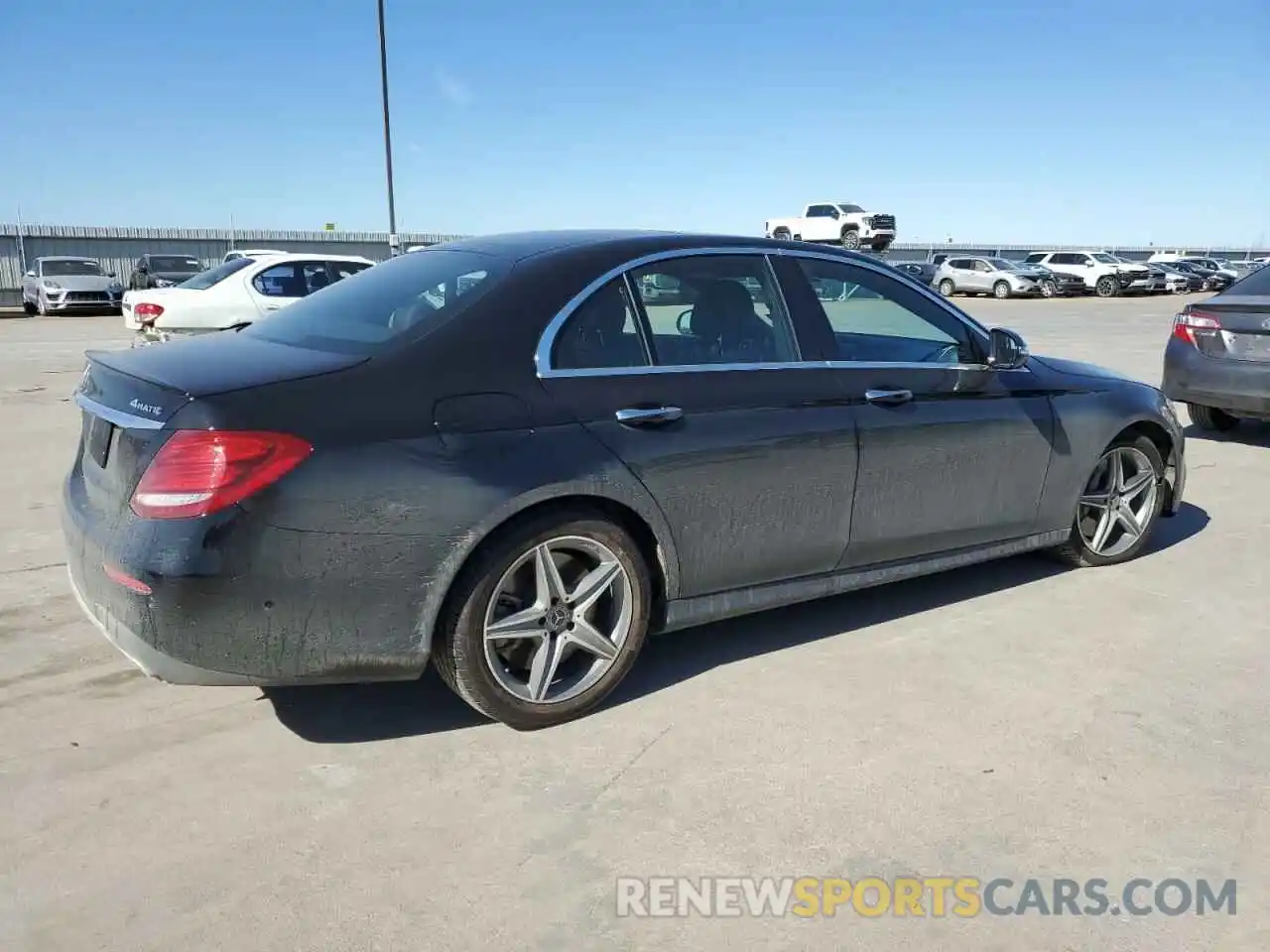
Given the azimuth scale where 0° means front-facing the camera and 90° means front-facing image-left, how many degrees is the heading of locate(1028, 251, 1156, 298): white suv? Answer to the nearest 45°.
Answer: approximately 315°

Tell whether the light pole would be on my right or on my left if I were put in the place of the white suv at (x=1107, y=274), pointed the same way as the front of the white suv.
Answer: on my right

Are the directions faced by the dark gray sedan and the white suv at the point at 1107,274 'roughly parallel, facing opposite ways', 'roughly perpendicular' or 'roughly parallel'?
roughly perpendicular

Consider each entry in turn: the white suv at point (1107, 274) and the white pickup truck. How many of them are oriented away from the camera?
0

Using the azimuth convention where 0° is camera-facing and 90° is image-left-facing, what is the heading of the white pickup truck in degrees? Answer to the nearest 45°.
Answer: approximately 315°

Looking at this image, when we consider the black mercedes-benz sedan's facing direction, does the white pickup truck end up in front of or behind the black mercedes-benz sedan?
in front

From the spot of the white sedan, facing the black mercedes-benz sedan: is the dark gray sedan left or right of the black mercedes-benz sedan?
left

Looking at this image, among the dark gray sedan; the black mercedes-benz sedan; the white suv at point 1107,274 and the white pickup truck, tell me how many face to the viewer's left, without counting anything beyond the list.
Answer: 0

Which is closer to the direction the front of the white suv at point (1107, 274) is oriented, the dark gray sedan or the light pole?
the dark gray sedan

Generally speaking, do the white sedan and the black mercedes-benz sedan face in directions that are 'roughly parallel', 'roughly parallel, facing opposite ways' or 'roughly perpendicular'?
roughly parallel

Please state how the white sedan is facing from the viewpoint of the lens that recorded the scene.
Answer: facing away from the viewer and to the right of the viewer

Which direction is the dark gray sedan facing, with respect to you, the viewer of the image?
facing away from the viewer and to the right of the viewer

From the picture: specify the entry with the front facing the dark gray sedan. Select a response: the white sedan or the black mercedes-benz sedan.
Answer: the black mercedes-benz sedan
